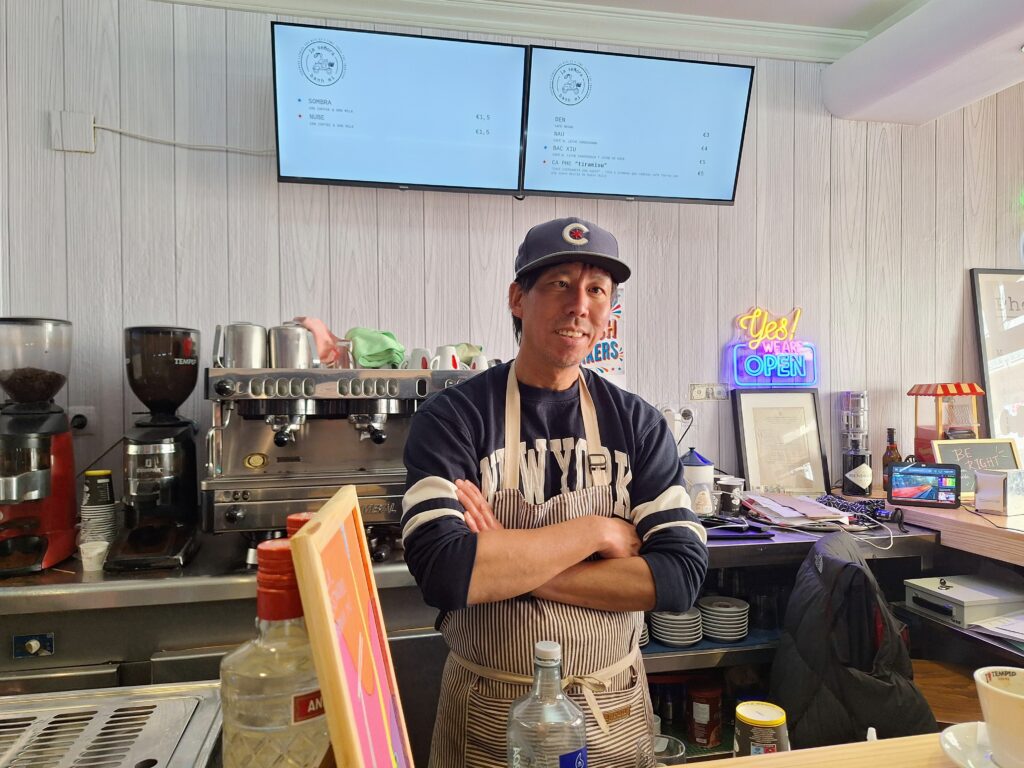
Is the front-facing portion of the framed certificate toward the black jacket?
yes

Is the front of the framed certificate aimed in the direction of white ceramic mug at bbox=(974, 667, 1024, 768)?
yes

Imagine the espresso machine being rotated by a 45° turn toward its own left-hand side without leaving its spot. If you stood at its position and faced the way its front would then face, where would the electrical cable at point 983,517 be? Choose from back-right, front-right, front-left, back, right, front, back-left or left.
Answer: front-left

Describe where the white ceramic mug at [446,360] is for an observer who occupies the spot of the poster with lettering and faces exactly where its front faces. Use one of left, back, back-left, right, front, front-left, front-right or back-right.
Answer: front-right

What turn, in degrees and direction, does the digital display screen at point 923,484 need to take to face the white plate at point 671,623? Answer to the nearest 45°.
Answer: approximately 45° to its right

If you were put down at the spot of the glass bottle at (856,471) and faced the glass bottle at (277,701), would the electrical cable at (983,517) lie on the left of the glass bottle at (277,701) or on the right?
left

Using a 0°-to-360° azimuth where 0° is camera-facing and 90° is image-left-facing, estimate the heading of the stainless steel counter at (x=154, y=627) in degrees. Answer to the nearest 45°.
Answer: approximately 0°

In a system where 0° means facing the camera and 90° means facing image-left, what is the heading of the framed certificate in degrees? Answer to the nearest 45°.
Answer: approximately 0°

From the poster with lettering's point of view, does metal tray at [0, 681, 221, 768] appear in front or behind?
in front

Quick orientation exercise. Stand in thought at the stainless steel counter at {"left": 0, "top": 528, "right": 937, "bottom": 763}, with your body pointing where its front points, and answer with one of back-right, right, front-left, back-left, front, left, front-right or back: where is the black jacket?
left

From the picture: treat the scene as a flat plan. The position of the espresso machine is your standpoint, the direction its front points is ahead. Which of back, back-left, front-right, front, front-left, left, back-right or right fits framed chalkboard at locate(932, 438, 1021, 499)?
left

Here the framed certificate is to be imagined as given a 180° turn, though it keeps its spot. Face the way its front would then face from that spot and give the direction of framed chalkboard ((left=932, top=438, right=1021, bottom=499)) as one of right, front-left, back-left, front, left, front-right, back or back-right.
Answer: right
